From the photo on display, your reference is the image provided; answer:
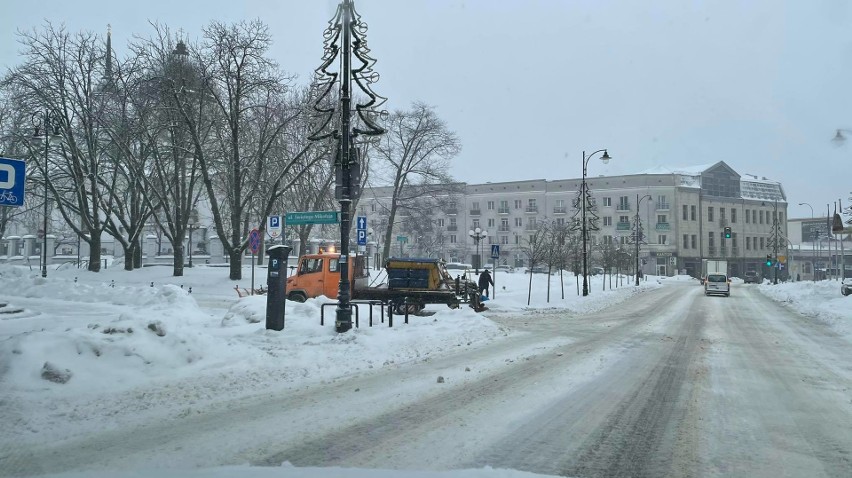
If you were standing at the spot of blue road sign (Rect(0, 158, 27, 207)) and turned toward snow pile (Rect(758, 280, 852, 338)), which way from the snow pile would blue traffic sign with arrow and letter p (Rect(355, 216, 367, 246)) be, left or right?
left

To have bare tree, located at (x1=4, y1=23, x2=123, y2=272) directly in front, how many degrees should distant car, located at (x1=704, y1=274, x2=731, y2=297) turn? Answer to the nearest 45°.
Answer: approximately 135° to its left

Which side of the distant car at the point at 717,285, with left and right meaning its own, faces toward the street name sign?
back

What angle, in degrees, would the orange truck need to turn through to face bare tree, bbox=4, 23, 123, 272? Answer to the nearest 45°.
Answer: approximately 45° to its right

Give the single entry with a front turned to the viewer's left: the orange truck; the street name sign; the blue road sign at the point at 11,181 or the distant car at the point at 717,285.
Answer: the orange truck

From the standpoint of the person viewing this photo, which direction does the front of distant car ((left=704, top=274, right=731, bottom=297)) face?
facing away from the viewer

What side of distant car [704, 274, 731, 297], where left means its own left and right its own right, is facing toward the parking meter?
back

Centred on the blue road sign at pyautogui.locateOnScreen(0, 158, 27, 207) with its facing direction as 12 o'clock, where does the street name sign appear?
The street name sign is roughly at 8 o'clock from the blue road sign.

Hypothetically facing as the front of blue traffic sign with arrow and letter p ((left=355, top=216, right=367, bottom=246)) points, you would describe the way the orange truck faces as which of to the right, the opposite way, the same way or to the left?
to the right

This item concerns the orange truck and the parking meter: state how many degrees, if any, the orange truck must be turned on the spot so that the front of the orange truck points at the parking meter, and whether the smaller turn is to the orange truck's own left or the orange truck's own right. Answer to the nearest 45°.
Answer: approximately 90° to the orange truck's own left

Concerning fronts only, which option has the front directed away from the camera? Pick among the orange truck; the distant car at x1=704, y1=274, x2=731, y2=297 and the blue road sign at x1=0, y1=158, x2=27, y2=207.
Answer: the distant car

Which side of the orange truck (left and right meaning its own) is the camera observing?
left

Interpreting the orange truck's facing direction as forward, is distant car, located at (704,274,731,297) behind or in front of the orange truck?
behind
